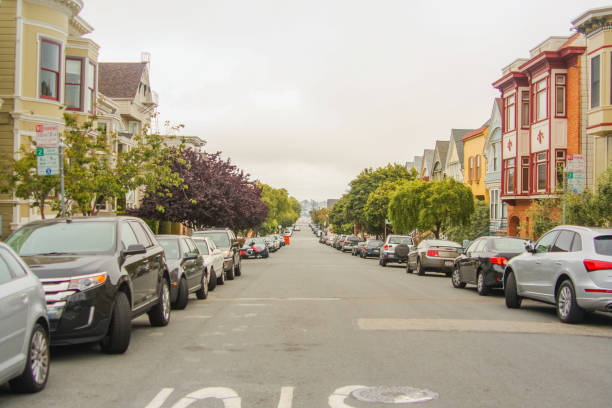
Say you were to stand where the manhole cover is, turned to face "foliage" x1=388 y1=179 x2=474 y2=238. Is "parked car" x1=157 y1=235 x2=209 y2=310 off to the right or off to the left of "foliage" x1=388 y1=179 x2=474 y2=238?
left

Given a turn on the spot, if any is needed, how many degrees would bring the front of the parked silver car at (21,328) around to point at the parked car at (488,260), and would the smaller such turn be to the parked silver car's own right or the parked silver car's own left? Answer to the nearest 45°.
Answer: approximately 180°

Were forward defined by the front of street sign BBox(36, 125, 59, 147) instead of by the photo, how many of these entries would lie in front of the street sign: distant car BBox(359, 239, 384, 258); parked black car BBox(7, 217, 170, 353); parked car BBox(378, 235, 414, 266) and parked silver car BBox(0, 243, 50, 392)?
2

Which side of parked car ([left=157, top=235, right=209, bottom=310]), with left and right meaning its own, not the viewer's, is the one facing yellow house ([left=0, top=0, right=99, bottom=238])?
right

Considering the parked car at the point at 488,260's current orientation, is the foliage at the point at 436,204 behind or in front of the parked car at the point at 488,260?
in front

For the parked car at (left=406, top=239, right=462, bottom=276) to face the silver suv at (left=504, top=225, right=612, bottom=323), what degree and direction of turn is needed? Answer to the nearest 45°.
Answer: approximately 135° to its left

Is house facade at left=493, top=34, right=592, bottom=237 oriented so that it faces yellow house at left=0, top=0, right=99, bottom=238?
yes

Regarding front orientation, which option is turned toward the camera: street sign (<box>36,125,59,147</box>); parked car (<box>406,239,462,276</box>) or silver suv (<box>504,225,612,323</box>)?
the street sign

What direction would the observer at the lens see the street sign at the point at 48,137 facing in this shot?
facing the viewer

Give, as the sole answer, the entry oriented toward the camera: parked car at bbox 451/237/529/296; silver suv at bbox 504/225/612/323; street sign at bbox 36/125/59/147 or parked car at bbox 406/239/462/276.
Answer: the street sign

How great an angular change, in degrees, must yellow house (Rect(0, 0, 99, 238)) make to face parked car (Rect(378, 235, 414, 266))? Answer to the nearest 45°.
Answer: approximately 45° to its left

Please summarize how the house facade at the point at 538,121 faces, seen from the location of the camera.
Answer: facing the viewer and to the left of the viewer

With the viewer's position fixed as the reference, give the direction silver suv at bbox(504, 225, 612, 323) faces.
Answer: facing away from the viewer and to the left of the viewer

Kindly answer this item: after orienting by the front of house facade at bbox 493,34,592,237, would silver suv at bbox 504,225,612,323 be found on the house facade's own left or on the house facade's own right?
on the house facade's own left

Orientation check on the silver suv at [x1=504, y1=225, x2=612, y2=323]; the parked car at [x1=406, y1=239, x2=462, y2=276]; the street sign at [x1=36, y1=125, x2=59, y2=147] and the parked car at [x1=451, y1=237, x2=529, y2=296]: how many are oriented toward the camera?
1

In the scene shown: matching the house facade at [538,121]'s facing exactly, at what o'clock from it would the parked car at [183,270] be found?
The parked car is roughly at 11 o'clock from the house facade.

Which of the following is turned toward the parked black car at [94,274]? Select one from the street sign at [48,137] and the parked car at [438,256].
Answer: the street sign

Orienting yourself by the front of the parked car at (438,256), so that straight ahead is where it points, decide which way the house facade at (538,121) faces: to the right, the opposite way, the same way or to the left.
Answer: to the left

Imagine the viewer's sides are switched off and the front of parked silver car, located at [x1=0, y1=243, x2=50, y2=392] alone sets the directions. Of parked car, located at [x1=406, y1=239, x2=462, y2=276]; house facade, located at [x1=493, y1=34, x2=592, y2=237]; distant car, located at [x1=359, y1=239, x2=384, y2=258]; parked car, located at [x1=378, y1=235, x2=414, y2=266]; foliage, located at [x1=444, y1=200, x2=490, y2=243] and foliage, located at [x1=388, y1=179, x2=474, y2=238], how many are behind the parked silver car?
6
